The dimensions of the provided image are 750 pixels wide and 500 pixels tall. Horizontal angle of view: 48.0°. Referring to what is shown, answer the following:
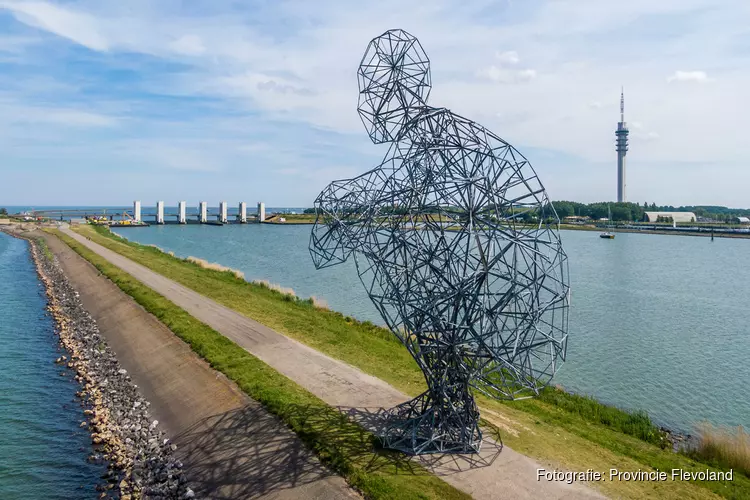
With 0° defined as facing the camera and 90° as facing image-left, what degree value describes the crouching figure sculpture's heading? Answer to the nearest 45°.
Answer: approximately 90°
